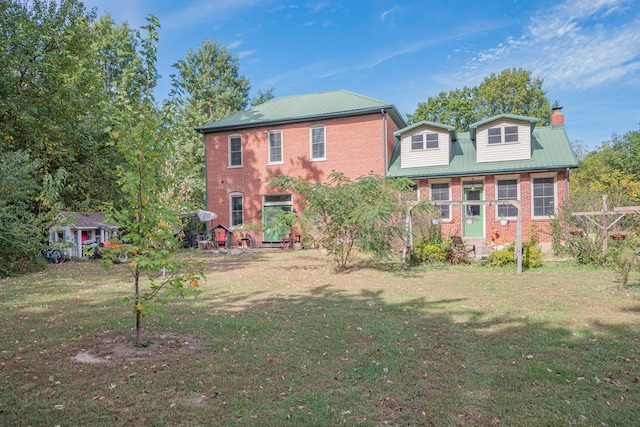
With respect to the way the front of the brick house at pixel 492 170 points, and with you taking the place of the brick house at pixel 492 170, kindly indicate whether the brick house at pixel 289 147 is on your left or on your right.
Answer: on your right

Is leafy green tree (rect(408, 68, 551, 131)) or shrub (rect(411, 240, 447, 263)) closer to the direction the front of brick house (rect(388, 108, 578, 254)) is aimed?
the shrub

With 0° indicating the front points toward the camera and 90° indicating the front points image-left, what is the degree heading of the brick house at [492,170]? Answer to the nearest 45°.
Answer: approximately 0°

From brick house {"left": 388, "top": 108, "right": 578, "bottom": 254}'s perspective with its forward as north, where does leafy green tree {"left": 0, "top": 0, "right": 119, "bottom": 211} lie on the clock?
The leafy green tree is roughly at 2 o'clock from the brick house.

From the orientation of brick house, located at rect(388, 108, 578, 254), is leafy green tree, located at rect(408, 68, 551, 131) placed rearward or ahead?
rearward

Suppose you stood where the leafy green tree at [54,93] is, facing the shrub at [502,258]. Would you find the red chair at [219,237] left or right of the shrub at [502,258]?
left

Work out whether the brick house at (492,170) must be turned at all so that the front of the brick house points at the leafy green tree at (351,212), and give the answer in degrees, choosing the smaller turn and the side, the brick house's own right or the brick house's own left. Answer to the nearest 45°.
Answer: approximately 45° to the brick house's own right

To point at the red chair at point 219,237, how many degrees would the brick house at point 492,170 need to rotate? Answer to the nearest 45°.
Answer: approximately 90° to its right

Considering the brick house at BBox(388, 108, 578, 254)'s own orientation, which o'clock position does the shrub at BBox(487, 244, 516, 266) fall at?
The shrub is roughly at 12 o'clock from the brick house.
